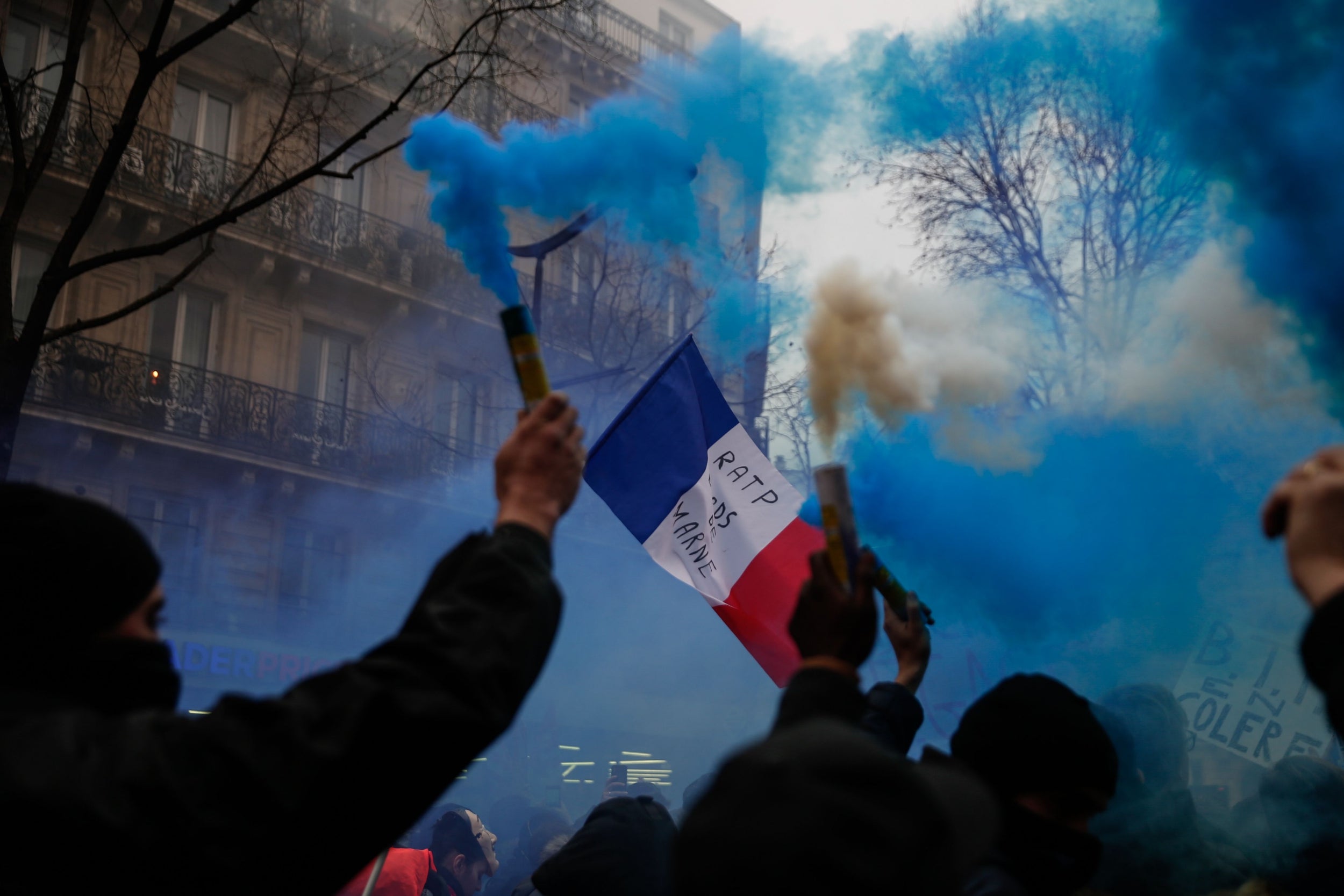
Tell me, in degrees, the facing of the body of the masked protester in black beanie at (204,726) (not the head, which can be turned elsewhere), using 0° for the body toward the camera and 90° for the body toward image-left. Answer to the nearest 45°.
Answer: approximately 225°

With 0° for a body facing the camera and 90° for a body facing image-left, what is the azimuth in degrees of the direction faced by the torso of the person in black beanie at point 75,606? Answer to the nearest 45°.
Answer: approximately 270°

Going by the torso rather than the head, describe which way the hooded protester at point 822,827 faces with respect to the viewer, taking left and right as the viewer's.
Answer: facing away from the viewer

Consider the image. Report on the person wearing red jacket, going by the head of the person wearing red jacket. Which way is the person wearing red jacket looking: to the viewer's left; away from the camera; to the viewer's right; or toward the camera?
to the viewer's right

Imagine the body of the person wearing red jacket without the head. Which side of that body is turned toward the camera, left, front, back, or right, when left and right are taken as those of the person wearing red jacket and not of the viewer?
right
